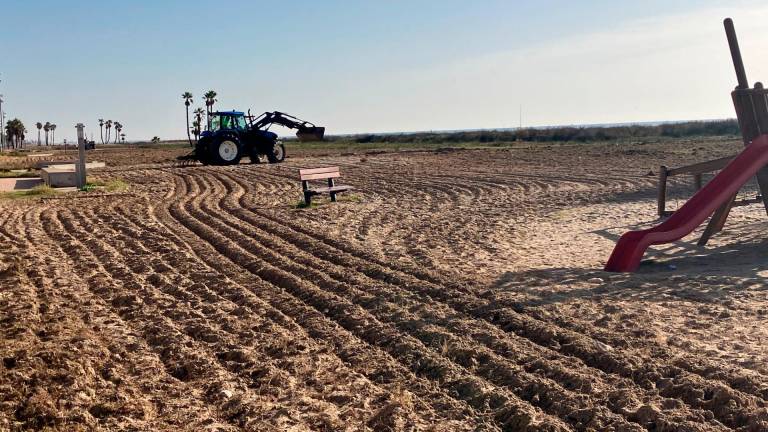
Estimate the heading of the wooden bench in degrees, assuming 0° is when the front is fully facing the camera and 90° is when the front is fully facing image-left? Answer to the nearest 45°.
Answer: approximately 315°

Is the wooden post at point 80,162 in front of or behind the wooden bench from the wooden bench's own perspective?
behind

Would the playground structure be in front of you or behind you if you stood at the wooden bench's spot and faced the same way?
in front

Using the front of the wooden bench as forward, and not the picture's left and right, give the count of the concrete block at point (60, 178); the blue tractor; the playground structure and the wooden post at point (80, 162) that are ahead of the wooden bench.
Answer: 1

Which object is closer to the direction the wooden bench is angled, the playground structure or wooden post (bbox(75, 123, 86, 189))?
the playground structure

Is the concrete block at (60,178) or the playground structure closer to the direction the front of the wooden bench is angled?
the playground structure

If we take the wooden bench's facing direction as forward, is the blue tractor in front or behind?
behind

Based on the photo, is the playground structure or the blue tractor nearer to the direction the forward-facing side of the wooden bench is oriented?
the playground structure
